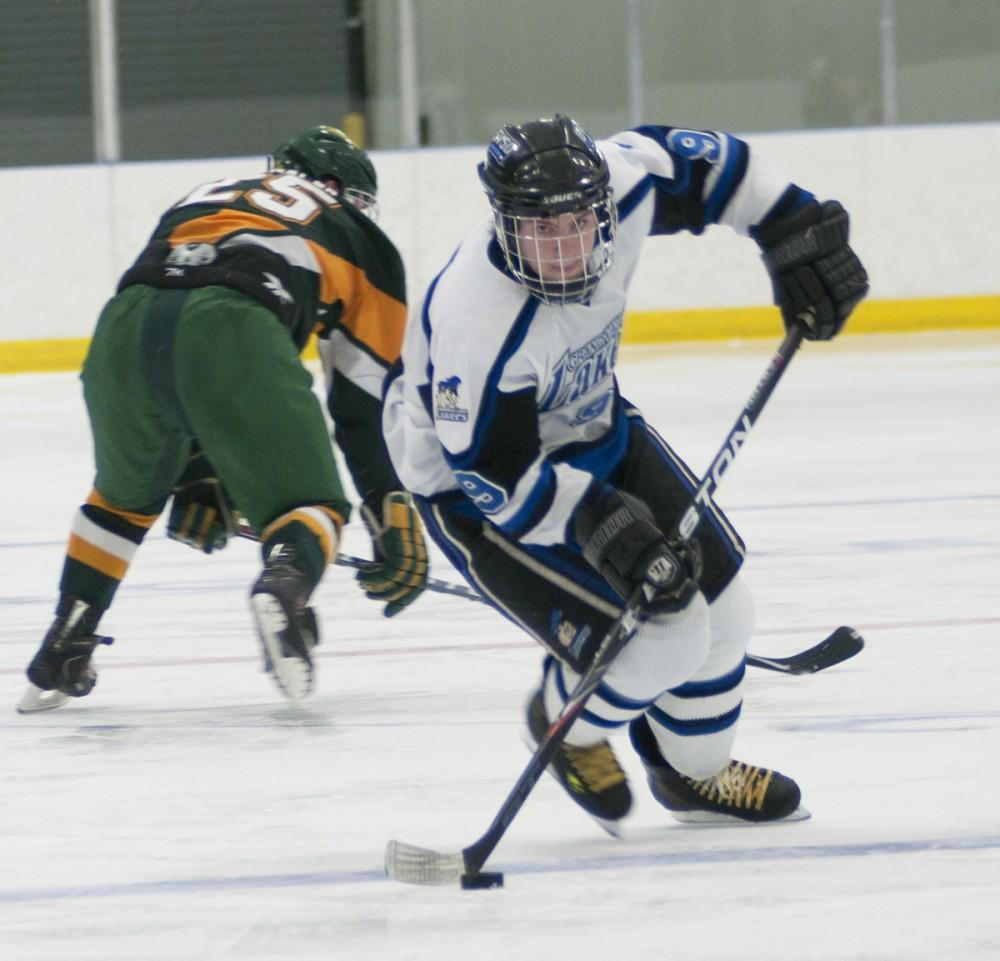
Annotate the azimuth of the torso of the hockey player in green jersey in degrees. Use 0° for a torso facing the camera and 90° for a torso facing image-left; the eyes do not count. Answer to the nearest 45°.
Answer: approximately 225°

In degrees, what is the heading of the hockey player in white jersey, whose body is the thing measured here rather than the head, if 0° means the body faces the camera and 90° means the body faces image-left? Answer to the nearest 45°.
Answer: approximately 315°

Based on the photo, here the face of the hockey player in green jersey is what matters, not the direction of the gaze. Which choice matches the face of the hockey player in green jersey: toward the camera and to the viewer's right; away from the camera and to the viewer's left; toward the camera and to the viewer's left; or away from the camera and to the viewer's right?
away from the camera and to the viewer's right

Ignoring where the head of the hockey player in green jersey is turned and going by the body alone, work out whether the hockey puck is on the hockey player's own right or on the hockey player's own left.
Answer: on the hockey player's own right
